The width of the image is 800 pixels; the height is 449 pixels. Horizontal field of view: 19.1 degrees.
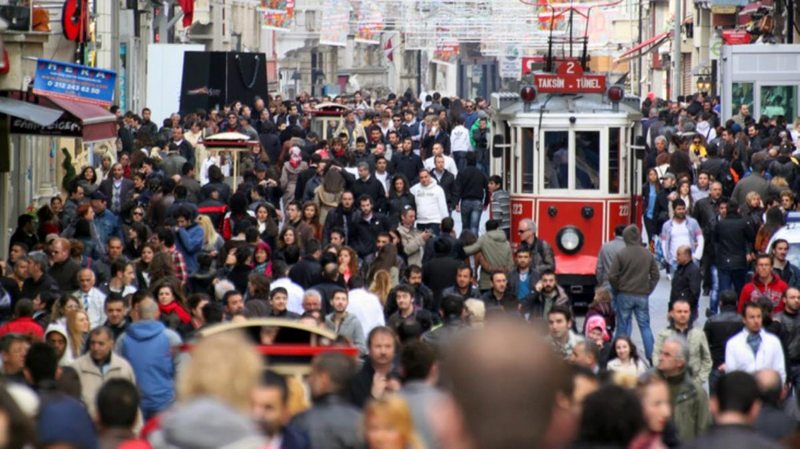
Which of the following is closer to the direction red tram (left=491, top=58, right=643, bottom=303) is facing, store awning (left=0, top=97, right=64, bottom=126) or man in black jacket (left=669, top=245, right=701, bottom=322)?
the man in black jacket

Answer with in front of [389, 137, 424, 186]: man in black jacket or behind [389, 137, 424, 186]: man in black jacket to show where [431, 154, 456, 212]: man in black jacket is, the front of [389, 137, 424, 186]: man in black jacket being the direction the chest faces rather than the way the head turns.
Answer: in front

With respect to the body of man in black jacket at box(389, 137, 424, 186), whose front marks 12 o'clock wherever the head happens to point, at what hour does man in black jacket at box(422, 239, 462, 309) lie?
man in black jacket at box(422, 239, 462, 309) is roughly at 12 o'clock from man in black jacket at box(389, 137, 424, 186).

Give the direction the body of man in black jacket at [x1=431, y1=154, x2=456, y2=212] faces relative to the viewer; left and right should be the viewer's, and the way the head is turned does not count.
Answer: facing the viewer

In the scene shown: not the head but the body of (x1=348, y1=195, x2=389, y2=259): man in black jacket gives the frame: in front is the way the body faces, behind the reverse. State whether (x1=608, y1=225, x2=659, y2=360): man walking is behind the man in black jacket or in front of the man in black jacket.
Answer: in front

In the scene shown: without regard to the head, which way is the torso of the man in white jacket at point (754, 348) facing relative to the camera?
toward the camera

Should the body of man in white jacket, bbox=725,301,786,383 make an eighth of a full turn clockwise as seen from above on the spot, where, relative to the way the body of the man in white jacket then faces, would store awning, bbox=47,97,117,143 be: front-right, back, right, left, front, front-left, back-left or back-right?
right

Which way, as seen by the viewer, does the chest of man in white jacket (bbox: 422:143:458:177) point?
toward the camera

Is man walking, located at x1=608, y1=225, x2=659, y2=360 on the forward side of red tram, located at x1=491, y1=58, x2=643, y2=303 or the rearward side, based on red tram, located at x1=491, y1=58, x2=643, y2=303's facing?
on the forward side

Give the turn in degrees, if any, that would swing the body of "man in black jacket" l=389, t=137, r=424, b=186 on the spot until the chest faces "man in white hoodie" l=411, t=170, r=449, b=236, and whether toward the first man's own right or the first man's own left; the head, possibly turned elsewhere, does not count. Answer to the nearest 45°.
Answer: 0° — they already face them
